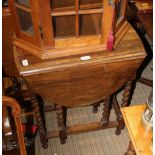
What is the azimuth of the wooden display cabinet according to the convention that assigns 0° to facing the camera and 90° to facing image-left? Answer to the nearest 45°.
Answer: approximately 0°
